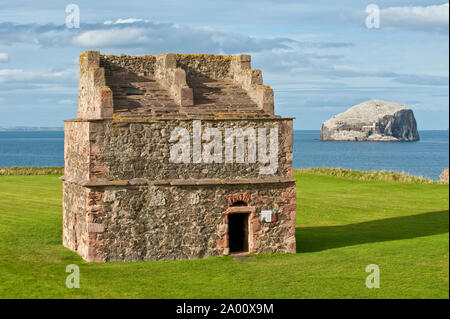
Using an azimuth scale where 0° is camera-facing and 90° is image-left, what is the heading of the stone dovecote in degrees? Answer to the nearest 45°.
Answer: approximately 0°

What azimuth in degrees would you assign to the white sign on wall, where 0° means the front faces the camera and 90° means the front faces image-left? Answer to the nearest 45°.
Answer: approximately 0°
